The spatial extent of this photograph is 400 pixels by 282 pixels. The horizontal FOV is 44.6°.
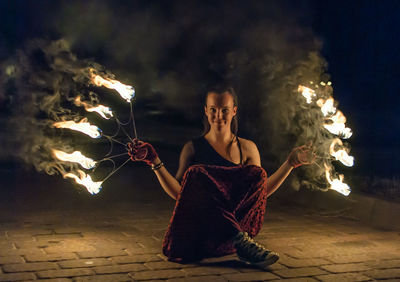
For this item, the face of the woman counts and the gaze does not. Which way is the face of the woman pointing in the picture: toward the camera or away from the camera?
toward the camera

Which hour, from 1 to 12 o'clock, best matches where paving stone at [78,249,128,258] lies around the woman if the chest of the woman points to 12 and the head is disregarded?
The paving stone is roughly at 3 o'clock from the woman.

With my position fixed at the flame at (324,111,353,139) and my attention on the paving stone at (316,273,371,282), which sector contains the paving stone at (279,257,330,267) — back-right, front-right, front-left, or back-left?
front-right

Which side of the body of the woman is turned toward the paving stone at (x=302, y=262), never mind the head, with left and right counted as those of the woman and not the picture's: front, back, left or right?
left

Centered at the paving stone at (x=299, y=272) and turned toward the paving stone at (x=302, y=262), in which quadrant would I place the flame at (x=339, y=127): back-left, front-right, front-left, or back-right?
front-right

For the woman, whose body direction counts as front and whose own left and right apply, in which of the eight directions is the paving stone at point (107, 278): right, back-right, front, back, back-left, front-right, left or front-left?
front-right

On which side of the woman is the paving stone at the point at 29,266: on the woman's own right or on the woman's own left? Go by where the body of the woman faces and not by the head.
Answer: on the woman's own right

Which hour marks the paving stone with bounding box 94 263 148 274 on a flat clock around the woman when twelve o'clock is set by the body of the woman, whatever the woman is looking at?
The paving stone is roughly at 2 o'clock from the woman.

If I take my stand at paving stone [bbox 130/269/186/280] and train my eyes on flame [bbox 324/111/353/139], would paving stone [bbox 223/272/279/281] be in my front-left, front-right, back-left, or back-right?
front-right

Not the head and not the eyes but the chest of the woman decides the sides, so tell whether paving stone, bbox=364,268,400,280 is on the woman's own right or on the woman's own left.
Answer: on the woman's own left

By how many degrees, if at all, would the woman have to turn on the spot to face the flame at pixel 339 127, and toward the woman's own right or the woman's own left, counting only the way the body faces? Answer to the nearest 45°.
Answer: approximately 90° to the woman's own left

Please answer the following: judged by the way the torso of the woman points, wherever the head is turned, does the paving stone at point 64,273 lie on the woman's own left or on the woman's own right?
on the woman's own right

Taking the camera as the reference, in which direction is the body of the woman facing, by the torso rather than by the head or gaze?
toward the camera

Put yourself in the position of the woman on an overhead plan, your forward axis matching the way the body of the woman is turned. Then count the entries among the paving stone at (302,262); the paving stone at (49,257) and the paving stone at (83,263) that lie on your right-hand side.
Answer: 2

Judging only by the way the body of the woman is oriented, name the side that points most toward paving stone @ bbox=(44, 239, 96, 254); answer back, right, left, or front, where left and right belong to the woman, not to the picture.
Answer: right
